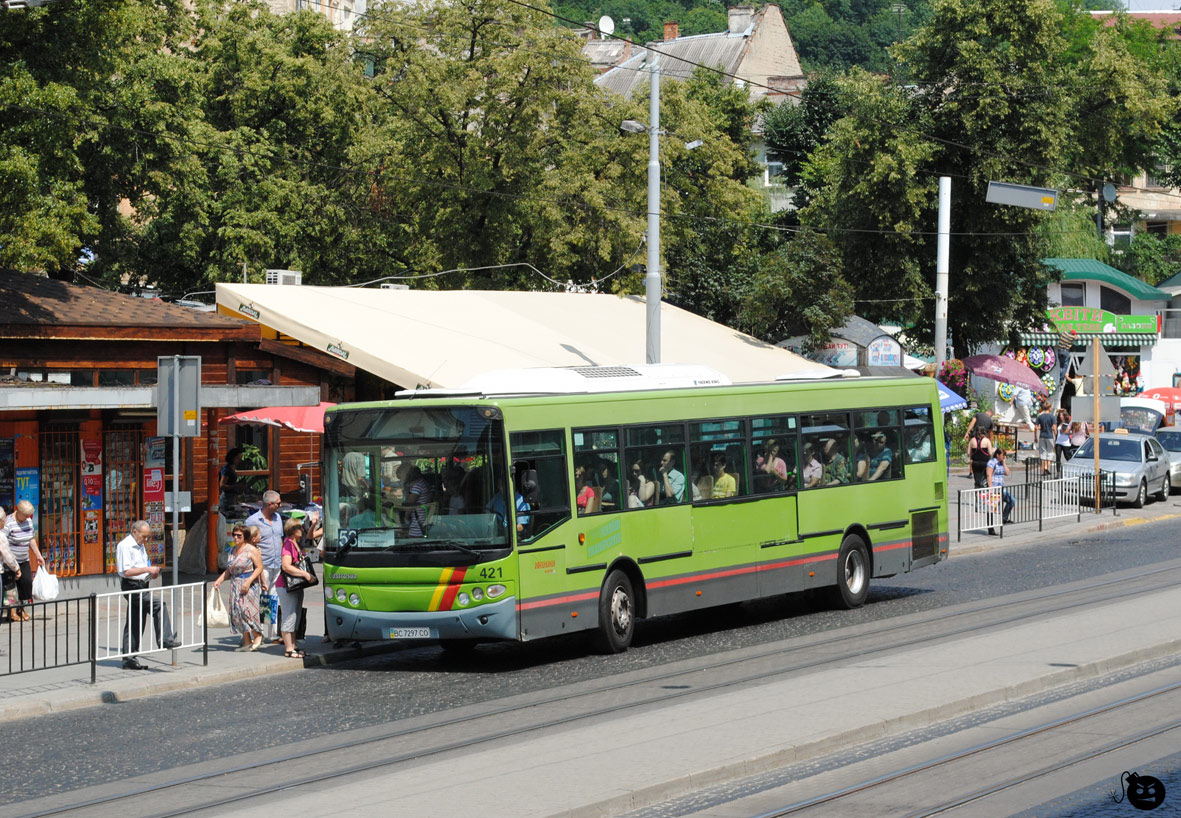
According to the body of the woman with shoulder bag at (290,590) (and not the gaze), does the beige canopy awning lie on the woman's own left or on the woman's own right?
on the woman's own left

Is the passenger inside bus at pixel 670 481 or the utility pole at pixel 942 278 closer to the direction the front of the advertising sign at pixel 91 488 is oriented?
the passenger inside bus

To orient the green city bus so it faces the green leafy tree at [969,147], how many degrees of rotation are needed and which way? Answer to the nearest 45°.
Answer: approximately 135° to its right

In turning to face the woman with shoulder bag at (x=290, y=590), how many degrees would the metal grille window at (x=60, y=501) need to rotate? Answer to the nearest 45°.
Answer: approximately 45° to its left

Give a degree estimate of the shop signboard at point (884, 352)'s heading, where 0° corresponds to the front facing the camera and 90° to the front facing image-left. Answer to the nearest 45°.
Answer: approximately 0°

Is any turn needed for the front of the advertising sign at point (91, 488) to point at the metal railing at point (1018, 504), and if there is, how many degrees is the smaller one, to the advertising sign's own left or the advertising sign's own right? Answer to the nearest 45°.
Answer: approximately 90° to the advertising sign's own left

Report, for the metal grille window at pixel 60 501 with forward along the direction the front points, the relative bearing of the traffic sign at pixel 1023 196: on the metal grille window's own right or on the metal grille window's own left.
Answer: on the metal grille window's own left

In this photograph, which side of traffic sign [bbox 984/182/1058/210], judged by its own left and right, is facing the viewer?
back

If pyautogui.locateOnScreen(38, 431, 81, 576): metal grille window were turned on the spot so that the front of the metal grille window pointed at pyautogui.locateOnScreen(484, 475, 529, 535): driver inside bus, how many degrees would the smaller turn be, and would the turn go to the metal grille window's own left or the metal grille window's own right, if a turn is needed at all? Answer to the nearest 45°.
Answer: approximately 45° to the metal grille window's own left

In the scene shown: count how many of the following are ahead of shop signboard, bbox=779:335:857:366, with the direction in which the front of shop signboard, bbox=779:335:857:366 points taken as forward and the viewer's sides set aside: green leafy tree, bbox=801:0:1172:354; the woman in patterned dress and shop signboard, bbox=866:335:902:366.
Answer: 1
